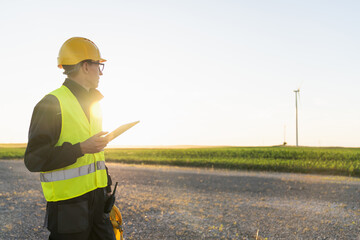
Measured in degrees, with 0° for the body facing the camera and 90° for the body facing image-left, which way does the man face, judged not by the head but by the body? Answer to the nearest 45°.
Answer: approximately 315°
